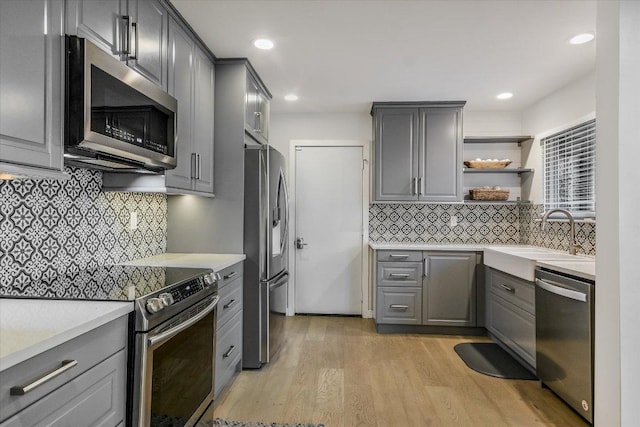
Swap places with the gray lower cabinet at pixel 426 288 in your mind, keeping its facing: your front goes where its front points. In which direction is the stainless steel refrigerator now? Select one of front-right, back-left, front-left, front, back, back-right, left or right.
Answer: front-right

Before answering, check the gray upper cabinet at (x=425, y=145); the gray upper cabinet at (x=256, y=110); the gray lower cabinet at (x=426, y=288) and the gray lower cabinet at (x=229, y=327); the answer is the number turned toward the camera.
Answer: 2

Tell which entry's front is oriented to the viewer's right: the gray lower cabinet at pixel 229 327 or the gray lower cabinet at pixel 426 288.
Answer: the gray lower cabinet at pixel 229 327

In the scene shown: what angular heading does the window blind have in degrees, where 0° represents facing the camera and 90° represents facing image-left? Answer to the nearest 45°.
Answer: approximately 45°

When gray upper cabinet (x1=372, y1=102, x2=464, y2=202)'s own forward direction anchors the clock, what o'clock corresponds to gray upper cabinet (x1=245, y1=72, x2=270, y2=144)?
gray upper cabinet (x1=245, y1=72, x2=270, y2=144) is roughly at 2 o'clock from gray upper cabinet (x1=372, y1=102, x2=464, y2=202).

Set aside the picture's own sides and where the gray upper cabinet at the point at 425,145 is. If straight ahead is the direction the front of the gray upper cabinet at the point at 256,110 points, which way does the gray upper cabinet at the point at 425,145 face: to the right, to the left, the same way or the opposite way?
to the right

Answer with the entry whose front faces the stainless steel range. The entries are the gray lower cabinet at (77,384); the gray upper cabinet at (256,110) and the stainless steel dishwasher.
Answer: the stainless steel dishwasher

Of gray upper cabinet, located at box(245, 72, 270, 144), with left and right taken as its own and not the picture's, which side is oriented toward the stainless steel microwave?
right

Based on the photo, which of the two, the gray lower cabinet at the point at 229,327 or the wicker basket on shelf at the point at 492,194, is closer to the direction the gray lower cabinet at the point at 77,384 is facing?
the wicker basket on shelf

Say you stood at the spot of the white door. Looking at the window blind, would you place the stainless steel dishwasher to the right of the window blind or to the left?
right

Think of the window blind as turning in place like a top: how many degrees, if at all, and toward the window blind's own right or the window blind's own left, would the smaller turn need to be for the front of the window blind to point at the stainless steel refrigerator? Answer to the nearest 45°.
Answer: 0° — it already faces it

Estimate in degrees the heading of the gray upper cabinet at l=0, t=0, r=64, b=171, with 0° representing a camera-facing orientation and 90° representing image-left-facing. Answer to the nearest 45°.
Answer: approximately 315°

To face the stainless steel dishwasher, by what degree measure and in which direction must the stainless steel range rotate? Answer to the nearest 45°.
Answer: approximately 45° to its left

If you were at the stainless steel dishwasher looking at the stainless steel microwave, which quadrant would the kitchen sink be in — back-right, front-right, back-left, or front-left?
back-right
